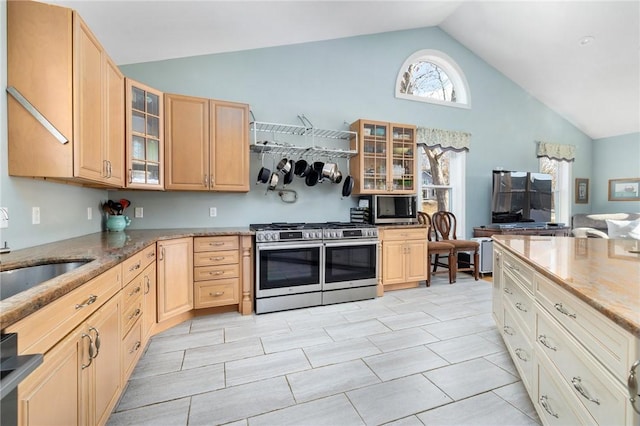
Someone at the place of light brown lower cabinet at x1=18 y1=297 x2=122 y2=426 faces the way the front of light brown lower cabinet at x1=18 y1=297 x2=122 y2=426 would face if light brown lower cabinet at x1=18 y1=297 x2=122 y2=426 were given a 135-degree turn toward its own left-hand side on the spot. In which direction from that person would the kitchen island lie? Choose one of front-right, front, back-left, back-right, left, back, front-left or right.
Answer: back-right

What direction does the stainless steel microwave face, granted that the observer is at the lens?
facing the viewer

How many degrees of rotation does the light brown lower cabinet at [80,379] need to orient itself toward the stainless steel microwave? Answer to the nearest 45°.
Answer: approximately 45° to its left

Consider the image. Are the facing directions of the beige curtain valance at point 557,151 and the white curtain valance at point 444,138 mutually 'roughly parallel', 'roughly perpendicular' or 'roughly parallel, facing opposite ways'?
roughly parallel

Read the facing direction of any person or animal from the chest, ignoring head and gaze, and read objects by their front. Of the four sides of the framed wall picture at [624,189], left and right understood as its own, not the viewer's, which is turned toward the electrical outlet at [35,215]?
front

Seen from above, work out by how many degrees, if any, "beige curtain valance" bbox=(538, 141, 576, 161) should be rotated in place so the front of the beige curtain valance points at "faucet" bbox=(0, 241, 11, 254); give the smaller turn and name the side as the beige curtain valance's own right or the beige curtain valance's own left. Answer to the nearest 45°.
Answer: approximately 45° to the beige curtain valance's own right

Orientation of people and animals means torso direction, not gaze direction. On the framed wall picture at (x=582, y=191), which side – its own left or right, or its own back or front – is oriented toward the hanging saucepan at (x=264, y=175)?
right

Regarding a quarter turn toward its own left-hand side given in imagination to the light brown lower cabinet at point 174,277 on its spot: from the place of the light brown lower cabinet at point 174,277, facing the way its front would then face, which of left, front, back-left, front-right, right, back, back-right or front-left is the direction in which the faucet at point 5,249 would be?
back

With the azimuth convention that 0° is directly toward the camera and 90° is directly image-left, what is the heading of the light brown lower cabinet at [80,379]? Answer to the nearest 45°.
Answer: approximately 315°

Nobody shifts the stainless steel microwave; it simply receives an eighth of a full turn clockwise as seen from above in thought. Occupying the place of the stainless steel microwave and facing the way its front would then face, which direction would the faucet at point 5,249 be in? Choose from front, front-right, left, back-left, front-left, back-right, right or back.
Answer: front

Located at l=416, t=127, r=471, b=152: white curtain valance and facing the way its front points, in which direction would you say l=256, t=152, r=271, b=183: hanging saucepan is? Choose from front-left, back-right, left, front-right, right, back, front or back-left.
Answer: right

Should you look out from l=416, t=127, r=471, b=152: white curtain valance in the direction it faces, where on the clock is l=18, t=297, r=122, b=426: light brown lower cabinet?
The light brown lower cabinet is roughly at 2 o'clock from the white curtain valance.

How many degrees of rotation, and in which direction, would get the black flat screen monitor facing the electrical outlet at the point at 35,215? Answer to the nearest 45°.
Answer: approximately 45° to its right

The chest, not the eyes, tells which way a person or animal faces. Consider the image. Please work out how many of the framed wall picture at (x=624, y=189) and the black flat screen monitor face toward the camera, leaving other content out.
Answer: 2

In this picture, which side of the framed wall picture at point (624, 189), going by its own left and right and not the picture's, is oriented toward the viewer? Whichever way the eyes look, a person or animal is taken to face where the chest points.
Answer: front

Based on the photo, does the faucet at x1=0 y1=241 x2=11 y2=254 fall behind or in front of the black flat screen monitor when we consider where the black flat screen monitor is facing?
in front

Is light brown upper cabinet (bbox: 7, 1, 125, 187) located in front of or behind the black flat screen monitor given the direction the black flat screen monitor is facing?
in front
